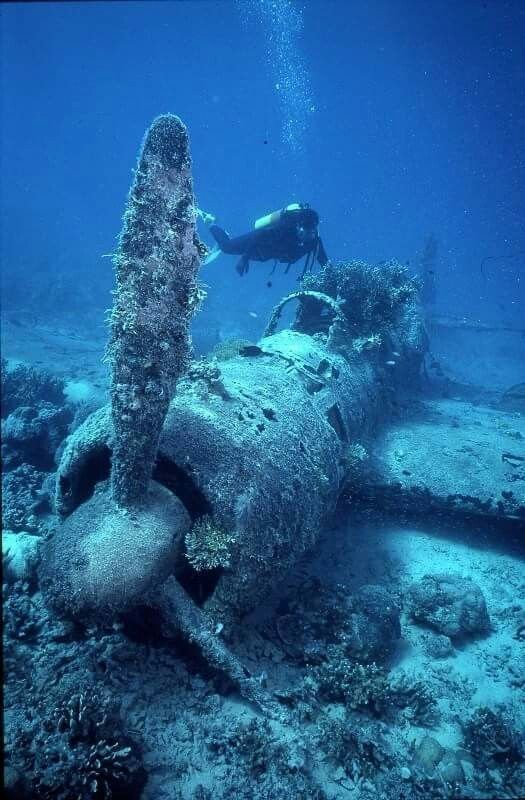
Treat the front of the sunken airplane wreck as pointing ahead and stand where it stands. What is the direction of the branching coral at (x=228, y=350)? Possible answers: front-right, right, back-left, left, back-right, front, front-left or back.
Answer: back-right

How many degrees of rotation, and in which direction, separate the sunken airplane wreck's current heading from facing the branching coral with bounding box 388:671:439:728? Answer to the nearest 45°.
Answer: approximately 45° to its left

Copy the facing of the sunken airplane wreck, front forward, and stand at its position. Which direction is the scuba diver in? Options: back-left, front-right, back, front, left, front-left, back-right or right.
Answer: back-right

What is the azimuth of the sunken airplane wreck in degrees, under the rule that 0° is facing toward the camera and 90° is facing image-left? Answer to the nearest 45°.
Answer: approximately 45°

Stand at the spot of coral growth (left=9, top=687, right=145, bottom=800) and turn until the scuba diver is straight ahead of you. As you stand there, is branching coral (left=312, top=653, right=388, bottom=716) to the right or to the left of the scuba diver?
right
